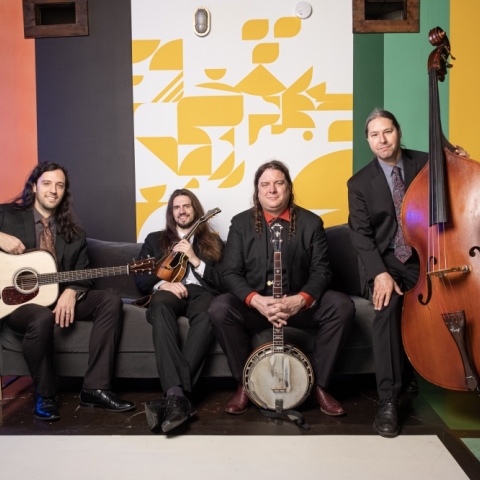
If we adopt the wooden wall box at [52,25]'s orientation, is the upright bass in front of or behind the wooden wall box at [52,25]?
in front

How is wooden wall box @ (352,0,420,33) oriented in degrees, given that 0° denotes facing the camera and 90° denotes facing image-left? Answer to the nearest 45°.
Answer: approximately 0°

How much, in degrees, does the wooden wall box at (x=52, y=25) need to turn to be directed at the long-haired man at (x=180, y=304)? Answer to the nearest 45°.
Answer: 0° — it already faces them

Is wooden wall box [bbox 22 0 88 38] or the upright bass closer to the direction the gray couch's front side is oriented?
the upright bass

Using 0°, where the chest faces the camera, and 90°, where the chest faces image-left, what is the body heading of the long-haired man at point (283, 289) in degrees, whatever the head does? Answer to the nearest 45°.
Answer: approximately 0°

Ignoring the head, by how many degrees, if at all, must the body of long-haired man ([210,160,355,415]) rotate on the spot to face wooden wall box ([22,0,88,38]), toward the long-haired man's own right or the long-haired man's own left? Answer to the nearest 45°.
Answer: approximately 135° to the long-haired man's own right

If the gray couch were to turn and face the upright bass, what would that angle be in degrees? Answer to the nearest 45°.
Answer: approximately 45° to its left

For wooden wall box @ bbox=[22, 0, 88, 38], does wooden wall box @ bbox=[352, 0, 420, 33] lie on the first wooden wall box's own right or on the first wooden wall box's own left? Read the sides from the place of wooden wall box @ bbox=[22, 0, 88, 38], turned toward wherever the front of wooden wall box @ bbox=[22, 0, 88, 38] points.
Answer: on the first wooden wall box's own left

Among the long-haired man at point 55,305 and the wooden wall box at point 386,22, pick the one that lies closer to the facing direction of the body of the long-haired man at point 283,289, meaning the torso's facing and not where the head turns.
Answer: the long-haired man
